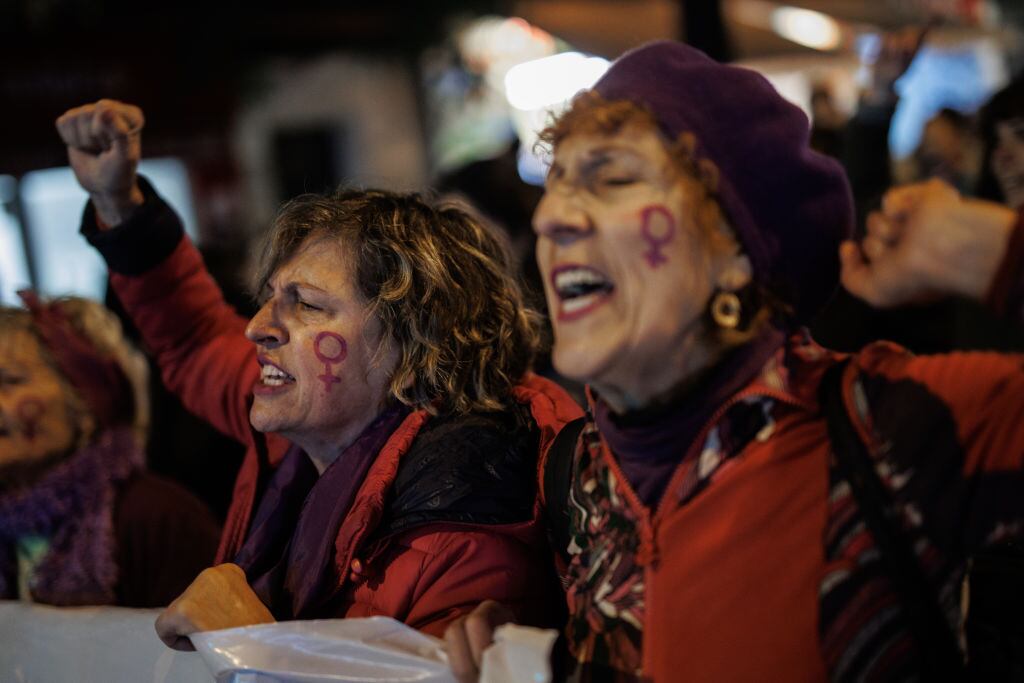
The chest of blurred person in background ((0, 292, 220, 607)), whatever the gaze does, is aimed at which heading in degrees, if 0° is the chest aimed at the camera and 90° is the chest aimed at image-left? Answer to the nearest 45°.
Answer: approximately 45°

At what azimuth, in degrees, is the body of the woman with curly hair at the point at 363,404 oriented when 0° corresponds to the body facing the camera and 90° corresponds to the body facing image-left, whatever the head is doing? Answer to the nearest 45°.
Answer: approximately 45°

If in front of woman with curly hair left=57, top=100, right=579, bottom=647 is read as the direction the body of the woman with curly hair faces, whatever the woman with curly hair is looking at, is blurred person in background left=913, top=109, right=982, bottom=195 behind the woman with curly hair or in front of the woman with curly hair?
behind

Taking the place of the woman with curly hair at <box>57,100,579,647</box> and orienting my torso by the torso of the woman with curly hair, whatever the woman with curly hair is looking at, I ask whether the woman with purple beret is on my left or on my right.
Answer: on my left

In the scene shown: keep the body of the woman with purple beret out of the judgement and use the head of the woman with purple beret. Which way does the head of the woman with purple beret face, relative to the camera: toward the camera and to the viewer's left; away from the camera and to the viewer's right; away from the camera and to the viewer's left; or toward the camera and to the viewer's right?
toward the camera and to the viewer's left

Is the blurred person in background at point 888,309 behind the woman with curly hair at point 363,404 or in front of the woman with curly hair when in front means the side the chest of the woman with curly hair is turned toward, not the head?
behind

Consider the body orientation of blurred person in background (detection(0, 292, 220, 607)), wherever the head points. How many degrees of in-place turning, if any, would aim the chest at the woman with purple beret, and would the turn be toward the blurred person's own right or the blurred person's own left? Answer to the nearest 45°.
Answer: approximately 90° to the blurred person's own left

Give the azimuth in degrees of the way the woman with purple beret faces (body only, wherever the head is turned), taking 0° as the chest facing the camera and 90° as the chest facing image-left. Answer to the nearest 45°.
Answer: approximately 45°

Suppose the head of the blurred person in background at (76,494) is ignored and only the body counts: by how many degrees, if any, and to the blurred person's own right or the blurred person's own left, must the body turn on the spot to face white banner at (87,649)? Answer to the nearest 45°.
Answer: approximately 45° to the blurred person's own left

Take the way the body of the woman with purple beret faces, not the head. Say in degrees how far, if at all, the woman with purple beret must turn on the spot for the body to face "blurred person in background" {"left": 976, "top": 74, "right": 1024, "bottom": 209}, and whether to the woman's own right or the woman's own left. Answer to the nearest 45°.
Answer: approximately 135° to the woman's own right

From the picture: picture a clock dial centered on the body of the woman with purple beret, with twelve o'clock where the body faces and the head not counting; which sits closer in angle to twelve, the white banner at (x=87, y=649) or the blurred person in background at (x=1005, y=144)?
the white banner
